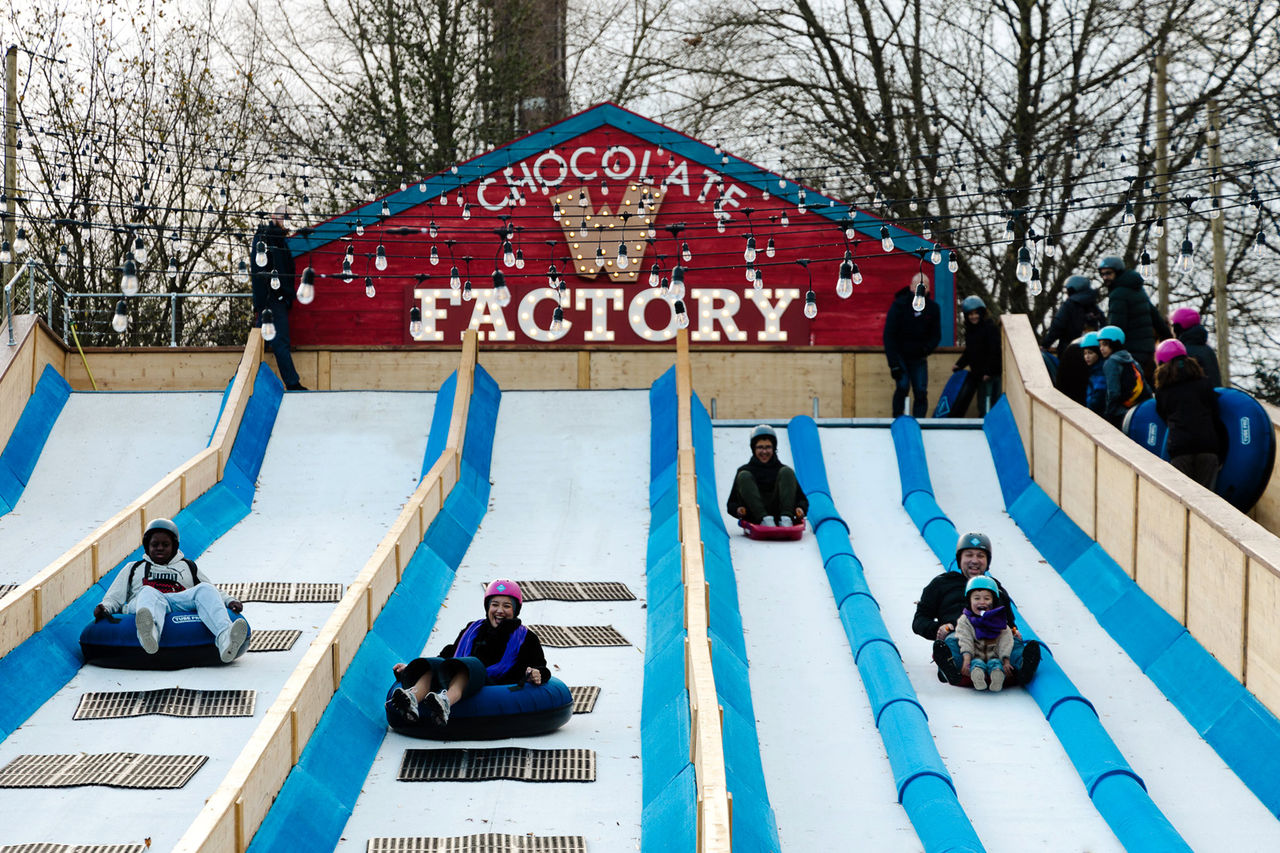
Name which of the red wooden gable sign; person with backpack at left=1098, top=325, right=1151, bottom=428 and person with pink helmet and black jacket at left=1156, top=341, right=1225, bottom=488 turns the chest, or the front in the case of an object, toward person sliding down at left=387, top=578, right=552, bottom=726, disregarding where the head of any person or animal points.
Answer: the red wooden gable sign

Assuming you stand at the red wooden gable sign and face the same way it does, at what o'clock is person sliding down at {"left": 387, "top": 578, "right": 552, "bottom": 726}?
The person sliding down is roughly at 12 o'clock from the red wooden gable sign.

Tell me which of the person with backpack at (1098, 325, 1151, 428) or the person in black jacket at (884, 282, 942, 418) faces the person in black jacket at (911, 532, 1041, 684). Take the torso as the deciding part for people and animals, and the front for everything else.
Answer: the person in black jacket at (884, 282, 942, 418)

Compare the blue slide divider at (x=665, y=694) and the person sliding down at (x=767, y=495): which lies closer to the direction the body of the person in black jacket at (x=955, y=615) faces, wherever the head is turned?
the blue slide divider

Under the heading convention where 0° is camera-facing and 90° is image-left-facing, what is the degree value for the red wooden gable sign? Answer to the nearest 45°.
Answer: approximately 0°

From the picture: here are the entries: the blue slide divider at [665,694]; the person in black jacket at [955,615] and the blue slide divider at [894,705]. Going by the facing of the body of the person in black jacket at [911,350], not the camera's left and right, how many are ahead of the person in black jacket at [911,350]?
3

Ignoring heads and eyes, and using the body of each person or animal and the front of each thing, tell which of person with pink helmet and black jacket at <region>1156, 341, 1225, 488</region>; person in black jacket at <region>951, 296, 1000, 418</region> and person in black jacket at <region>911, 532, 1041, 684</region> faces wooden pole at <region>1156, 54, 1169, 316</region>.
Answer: the person with pink helmet and black jacket

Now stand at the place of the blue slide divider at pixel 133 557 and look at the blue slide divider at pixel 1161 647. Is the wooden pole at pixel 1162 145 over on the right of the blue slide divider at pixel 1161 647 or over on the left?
left

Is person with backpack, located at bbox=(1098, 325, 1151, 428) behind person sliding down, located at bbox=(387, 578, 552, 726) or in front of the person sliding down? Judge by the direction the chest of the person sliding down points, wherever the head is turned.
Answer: behind

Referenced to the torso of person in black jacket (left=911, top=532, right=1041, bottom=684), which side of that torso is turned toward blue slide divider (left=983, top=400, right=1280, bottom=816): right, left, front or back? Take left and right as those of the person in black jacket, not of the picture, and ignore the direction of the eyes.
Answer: left

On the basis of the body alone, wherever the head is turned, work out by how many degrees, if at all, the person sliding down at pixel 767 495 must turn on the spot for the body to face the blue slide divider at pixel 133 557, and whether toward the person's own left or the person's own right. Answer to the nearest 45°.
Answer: approximately 90° to the person's own right

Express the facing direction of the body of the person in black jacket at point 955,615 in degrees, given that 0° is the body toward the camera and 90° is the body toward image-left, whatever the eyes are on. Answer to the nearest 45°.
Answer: approximately 0°

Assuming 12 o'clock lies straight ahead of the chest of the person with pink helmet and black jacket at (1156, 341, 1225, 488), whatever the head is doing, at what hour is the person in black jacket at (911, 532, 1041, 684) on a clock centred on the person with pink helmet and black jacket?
The person in black jacket is roughly at 7 o'clock from the person with pink helmet and black jacket.

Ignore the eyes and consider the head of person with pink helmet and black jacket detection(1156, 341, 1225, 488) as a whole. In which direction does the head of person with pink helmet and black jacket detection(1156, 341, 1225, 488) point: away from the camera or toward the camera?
away from the camera
